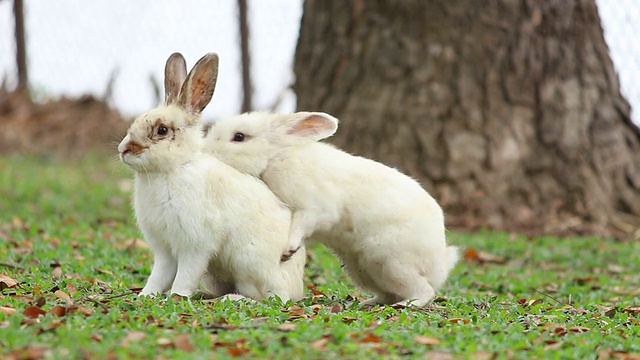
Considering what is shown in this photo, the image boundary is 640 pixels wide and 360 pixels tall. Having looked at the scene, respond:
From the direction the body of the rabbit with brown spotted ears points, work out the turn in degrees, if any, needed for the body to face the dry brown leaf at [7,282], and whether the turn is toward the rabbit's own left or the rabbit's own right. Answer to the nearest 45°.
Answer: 0° — it already faces it

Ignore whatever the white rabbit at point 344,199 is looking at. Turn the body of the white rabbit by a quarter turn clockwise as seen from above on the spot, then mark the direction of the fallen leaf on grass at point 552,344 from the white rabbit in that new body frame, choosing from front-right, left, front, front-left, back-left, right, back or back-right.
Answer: back-right

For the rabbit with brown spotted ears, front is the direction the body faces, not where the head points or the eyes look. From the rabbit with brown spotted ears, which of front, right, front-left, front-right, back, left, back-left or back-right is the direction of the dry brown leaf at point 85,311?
front-left

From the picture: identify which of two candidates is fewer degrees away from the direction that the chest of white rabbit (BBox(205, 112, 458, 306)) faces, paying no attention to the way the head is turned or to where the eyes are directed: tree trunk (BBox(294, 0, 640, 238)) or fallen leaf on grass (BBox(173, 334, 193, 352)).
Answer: the fallen leaf on grass

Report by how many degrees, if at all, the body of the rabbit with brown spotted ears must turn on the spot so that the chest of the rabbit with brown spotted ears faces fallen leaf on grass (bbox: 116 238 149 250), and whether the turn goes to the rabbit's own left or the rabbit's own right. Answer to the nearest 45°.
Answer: approximately 90° to the rabbit's own right

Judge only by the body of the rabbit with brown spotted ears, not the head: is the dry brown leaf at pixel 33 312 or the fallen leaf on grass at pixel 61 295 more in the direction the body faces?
the fallen leaf on grass

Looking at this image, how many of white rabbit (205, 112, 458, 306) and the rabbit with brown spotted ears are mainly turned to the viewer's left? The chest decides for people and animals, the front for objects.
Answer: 2

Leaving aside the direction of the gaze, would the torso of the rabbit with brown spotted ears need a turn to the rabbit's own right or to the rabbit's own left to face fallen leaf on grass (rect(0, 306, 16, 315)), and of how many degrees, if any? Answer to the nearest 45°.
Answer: approximately 45° to the rabbit's own left

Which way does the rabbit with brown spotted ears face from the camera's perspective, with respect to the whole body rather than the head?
to the viewer's left

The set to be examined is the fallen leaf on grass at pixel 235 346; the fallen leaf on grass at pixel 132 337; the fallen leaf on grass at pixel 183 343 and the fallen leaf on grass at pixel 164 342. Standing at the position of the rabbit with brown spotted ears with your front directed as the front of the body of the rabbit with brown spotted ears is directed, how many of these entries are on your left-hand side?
4

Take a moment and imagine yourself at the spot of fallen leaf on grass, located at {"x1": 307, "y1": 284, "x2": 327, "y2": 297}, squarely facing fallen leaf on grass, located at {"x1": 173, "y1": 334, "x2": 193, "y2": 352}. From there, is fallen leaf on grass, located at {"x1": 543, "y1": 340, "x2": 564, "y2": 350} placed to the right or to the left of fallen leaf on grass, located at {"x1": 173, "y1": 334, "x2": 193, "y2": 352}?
left

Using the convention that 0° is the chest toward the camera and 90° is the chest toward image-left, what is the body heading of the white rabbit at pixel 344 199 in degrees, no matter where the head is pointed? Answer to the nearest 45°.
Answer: approximately 90°

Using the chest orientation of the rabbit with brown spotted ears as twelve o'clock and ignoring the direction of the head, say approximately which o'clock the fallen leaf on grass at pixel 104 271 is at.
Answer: The fallen leaf on grass is roughly at 2 o'clock from the rabbit with brown spotted ears.
